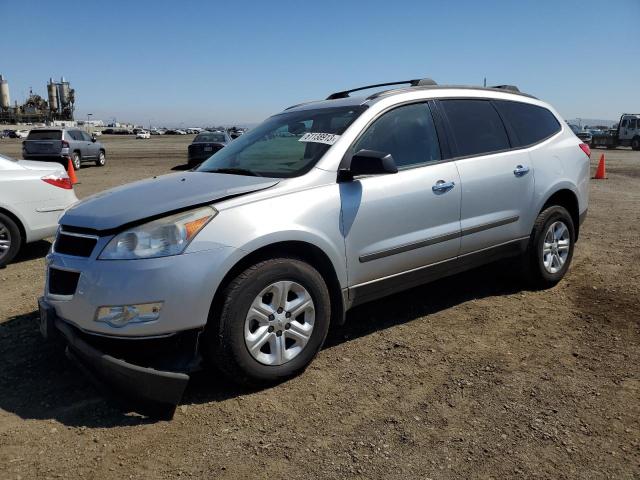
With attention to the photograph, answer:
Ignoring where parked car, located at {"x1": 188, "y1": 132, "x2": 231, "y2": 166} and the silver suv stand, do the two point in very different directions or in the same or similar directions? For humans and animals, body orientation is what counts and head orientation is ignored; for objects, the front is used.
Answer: very different directions

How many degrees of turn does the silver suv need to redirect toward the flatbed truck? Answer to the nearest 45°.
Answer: approximately 180°

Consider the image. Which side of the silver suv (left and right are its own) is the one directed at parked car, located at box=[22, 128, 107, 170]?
right

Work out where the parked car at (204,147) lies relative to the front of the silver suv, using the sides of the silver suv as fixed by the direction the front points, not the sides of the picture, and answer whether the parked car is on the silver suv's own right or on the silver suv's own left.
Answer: on the silver suv's own right

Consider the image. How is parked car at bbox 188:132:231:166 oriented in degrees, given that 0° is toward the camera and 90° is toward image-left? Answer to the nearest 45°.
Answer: approximately 225°

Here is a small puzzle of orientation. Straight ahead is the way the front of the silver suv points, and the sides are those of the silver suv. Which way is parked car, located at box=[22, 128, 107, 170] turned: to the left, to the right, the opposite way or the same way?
the opposite way

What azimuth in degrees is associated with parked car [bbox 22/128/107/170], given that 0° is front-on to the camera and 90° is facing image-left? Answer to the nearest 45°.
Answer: approximately 225°

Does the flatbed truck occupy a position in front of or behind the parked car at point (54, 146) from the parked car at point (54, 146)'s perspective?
in front

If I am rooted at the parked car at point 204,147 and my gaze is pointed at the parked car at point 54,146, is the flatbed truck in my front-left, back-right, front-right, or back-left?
back-right

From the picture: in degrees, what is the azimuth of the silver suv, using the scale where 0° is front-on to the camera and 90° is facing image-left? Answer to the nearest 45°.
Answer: approximately 45°

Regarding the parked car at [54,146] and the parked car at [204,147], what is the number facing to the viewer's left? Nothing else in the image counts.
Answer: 0
